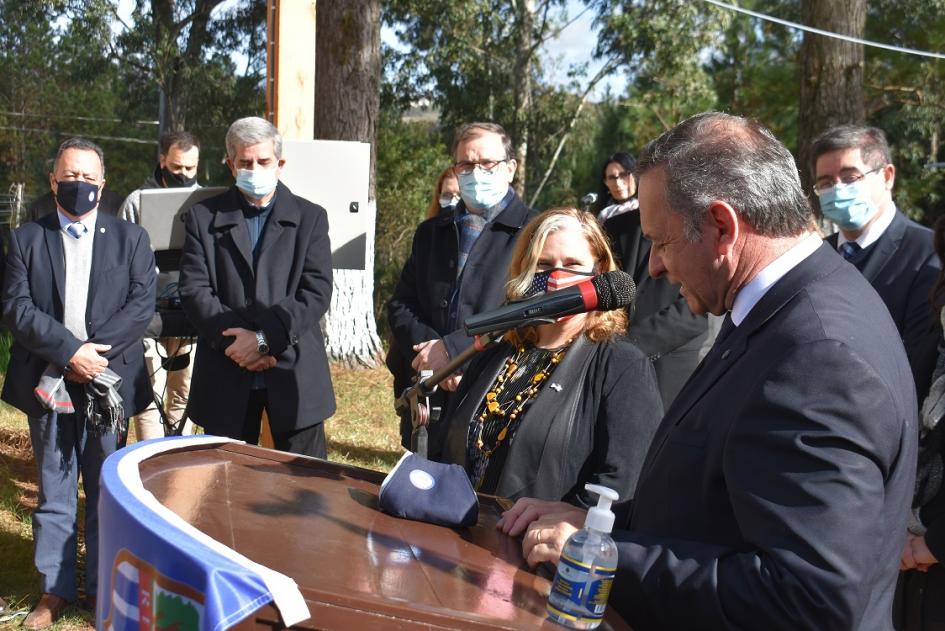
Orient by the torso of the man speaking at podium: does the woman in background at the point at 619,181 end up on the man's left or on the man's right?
on the man's right

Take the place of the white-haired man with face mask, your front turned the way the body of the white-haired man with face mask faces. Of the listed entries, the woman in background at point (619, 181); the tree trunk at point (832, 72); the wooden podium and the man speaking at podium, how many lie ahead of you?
2

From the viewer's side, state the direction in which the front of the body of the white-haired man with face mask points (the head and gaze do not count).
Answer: toward the camera

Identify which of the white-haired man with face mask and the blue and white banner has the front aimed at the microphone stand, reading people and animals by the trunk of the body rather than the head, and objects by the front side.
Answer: the white-haired man with face mask

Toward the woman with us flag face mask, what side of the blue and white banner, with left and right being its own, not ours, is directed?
back

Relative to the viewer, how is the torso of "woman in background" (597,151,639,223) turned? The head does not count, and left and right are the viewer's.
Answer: facing the viewer and to the left of the viewer

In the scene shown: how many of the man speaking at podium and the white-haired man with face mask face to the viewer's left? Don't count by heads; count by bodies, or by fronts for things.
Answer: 1

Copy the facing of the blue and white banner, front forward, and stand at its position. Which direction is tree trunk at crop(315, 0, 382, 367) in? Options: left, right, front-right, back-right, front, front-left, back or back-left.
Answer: back-right

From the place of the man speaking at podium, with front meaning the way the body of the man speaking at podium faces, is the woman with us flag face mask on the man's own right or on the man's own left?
on the man's own right

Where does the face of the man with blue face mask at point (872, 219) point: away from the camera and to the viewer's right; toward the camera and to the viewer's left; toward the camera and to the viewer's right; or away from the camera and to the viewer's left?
toward the camera and to the viewer's left

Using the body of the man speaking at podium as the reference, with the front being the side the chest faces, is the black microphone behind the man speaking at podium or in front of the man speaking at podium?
in front

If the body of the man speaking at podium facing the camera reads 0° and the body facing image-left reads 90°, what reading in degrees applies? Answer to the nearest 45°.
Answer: approximately 90°

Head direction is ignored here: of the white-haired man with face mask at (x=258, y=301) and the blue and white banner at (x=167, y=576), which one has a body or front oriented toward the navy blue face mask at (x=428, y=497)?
the white-haired man with face mask
